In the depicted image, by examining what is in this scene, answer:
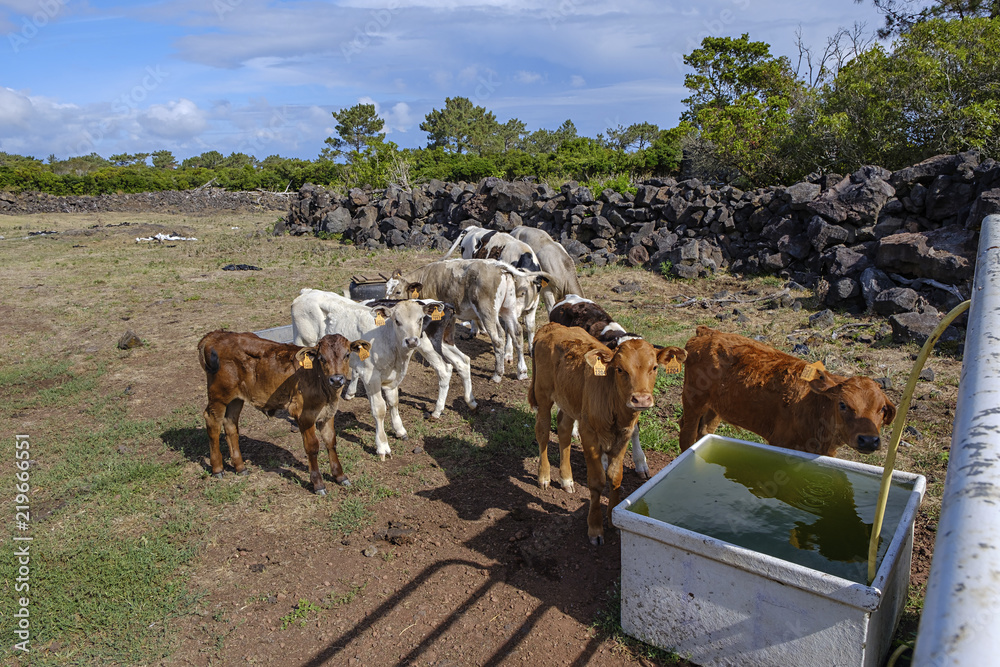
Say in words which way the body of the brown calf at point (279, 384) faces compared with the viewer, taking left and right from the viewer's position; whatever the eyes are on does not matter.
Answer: facing the viewer and to the right of the viewer

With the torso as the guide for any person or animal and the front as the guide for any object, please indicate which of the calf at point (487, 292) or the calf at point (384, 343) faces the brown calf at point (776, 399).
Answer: the calf at point (384, 343)

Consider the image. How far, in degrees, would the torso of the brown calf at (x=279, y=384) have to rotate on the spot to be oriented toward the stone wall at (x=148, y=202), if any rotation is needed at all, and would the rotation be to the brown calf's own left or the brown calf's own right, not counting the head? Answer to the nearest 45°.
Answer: approximately 135° to the brown calf's own left

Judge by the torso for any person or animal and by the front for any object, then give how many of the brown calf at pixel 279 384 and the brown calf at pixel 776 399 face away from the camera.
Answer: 0

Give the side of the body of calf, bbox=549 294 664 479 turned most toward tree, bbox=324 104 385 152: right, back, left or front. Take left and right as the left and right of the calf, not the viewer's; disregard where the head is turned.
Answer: back

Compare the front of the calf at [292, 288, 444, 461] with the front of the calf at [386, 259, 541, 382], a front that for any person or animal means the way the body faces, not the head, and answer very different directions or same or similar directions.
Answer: very different directions

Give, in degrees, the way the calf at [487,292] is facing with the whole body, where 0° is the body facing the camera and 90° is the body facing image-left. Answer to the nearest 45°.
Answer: approximately 135°

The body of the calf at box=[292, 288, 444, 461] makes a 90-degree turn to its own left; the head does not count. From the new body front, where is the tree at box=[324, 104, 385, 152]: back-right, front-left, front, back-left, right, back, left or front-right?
front-left

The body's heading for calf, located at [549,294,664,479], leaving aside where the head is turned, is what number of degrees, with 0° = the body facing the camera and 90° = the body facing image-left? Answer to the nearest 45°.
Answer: approximately 315°

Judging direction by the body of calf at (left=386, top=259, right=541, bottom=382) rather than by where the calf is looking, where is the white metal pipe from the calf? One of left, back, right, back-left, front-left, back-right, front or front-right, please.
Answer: back-left

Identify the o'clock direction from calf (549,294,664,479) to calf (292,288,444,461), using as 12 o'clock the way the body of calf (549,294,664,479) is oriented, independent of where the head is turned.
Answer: calf (292,288,444,461) is roughly at 4 o'clock from calf (549,294,664,479).

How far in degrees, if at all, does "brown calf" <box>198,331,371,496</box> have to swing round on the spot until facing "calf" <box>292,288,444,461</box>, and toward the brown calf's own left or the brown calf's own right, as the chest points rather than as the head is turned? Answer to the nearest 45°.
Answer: approximately 90° to the brown calf's own left

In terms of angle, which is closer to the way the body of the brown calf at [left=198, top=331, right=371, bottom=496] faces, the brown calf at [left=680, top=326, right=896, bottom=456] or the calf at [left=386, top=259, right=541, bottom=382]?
the brown calf
